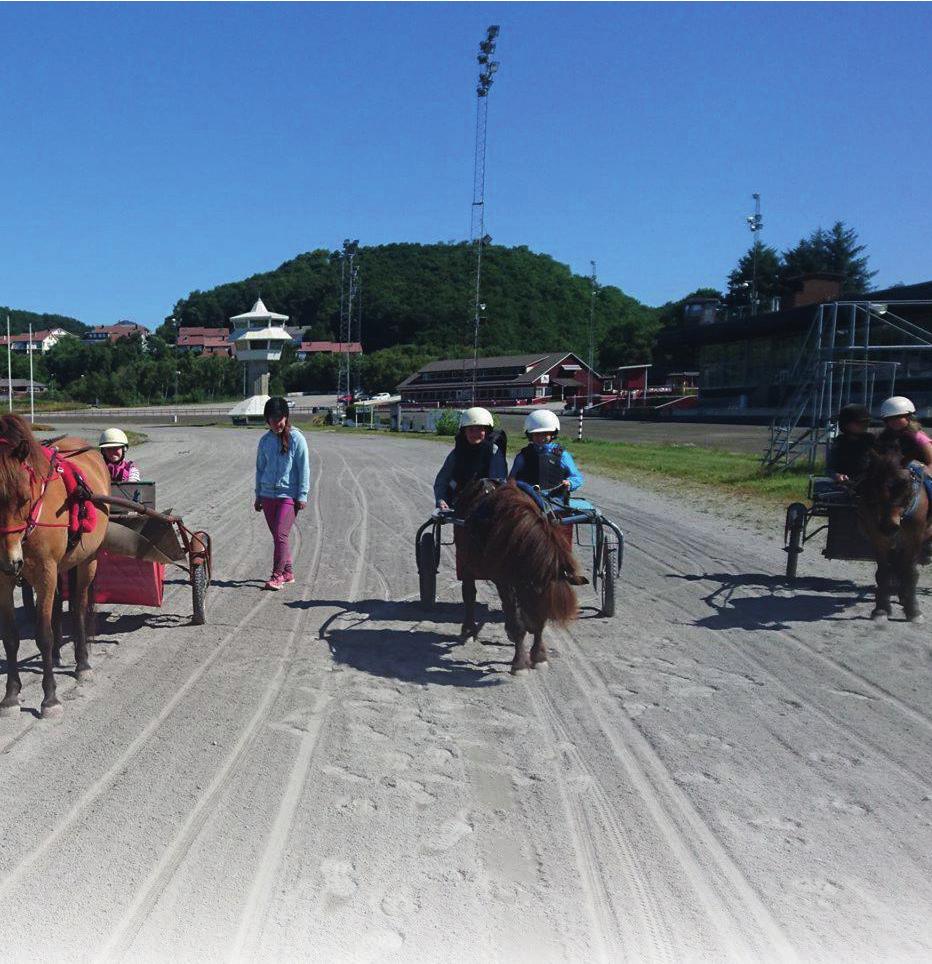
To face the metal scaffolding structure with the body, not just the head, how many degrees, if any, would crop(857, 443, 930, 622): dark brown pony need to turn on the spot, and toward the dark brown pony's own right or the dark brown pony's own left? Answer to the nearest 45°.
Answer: approximately 180°

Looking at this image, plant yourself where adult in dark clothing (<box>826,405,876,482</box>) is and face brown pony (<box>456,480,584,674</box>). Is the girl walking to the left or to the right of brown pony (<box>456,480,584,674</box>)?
right

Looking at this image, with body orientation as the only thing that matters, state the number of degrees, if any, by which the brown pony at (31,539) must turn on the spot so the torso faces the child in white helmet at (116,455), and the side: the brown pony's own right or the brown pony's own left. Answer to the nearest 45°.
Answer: approximately 135° to the brown pony's own right

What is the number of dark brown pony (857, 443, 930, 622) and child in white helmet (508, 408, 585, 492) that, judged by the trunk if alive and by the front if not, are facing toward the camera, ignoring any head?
2

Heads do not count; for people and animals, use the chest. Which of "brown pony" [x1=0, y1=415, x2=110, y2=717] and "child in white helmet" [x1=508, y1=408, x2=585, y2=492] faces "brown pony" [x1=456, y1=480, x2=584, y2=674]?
the child in white helmet

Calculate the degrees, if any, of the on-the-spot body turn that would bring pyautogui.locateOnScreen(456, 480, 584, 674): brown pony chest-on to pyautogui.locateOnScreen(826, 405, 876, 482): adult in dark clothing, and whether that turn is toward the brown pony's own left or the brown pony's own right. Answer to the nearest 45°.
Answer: approximately 90° to the brown pony's own left

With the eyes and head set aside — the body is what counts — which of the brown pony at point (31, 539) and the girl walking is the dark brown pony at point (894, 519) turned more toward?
the brown pony

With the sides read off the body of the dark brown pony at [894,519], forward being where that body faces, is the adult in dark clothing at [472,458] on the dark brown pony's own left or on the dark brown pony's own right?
on the dark brown pony's own right

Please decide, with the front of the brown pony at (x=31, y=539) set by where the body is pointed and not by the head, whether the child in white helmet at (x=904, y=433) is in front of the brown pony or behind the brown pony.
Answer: behind

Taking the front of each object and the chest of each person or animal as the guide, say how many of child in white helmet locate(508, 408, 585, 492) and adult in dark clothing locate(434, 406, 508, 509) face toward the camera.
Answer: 2

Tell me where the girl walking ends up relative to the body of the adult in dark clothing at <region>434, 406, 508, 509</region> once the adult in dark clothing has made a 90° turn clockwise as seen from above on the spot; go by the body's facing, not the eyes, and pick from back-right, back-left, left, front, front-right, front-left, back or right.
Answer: front-right

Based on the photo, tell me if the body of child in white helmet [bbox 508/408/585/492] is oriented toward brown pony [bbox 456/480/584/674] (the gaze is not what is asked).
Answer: yes
